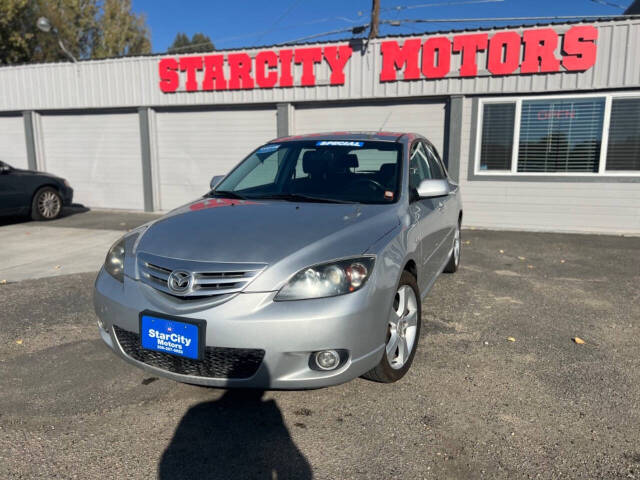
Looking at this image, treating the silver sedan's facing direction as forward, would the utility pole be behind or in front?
behind

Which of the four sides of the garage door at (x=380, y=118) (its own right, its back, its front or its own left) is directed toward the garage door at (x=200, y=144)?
right

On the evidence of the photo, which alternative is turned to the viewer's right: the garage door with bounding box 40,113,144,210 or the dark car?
the dark car

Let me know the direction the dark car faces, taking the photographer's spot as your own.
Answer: facing to the right of the viewer

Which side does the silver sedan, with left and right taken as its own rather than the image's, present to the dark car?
right

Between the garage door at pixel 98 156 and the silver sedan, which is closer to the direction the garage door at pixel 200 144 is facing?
the silver sedan

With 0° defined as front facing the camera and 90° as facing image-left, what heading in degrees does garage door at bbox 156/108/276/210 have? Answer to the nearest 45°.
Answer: approximately 0°

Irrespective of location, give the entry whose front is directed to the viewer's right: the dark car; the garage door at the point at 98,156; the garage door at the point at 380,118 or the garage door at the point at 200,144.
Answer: the dark car

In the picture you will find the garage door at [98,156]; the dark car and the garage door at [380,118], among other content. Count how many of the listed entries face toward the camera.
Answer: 2
